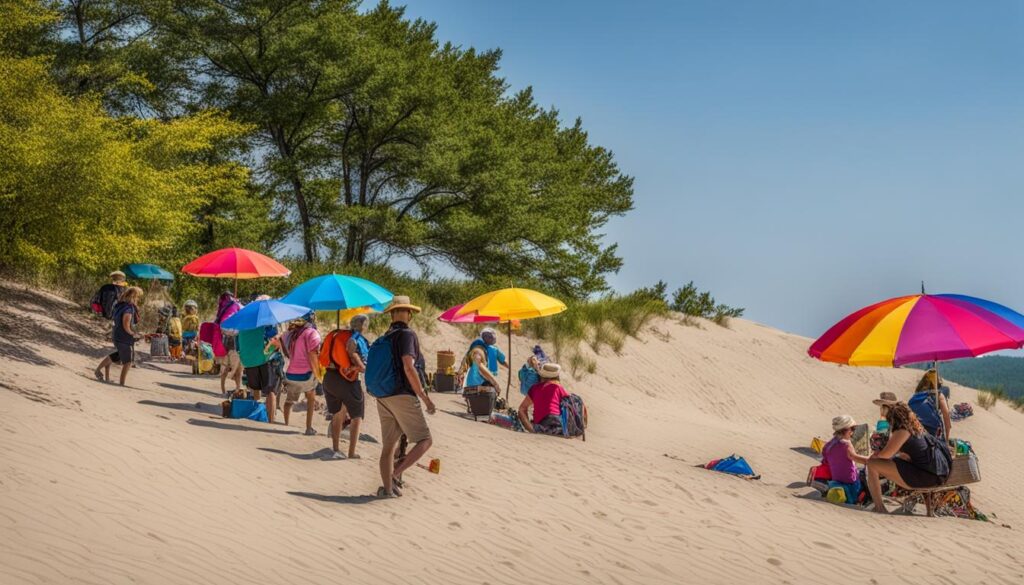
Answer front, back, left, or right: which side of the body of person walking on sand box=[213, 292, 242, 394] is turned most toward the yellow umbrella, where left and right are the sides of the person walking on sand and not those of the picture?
right

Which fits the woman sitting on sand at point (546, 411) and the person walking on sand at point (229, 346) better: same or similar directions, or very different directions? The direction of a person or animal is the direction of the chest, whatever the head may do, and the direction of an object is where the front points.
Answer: same or similar directions

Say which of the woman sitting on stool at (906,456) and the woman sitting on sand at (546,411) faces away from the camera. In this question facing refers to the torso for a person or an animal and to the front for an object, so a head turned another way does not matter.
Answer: the woman sitting on sand at (546,411)

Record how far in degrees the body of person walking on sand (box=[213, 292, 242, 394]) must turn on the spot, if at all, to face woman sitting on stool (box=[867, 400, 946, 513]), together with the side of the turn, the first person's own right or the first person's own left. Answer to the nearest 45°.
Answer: approximately 135° to the first person's own right

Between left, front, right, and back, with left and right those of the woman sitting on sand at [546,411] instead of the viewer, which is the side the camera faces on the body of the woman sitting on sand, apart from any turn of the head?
back

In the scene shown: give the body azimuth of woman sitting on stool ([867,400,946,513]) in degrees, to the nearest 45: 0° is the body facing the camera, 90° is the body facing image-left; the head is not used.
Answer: approximately 90°

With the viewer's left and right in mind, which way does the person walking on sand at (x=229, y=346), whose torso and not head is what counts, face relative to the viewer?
facing away from the viewer

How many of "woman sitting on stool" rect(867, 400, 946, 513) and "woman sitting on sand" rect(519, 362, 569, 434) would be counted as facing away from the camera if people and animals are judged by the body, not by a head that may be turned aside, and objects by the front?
1

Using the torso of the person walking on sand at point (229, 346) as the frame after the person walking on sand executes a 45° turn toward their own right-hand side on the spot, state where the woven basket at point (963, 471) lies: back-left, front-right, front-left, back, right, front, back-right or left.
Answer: right

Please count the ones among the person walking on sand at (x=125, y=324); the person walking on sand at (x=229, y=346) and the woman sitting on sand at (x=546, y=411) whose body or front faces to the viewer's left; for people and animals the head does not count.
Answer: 0

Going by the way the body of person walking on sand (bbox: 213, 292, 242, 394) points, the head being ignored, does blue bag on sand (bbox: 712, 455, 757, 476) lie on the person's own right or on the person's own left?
on the person's own right
